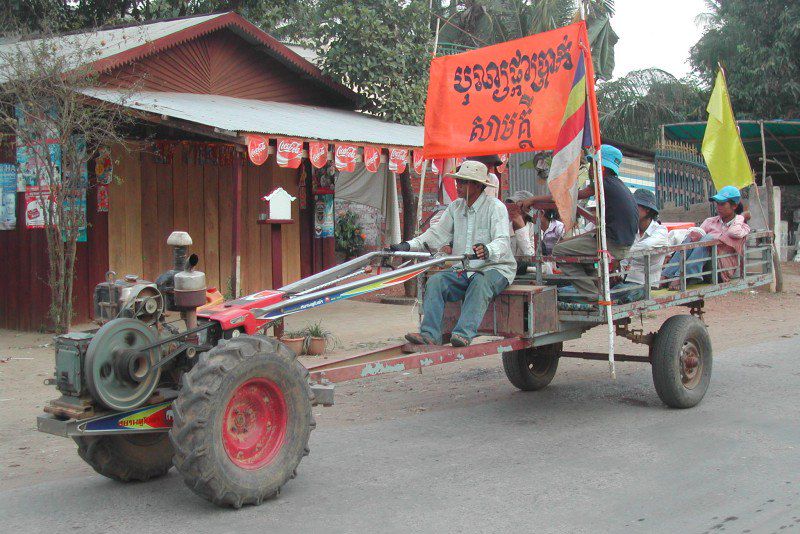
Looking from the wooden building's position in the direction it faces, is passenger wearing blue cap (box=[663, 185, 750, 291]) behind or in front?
in front

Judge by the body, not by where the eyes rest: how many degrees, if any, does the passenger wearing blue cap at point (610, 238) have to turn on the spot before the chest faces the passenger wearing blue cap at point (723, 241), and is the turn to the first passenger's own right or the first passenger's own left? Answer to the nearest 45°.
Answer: approximately 135° to the first passenger's own right

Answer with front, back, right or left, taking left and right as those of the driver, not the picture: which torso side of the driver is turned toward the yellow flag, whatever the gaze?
back

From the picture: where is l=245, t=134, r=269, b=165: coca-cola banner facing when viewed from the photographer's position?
facing the viewer and to the right of the viewer

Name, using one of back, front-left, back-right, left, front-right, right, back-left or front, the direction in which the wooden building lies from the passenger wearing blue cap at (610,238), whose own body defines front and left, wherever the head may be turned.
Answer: front-right

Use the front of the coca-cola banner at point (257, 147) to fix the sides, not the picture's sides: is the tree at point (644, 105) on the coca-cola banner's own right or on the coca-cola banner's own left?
on the coca-cola banner's own left

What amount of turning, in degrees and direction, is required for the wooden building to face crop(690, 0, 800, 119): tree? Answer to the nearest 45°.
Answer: approximately 90° to its left

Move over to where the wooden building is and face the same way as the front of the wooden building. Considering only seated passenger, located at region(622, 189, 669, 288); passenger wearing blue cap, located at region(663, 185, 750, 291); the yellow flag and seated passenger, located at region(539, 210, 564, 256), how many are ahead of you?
4

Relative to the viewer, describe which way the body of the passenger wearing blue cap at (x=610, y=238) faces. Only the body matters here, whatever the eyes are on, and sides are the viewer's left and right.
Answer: facing to the left of the viewer

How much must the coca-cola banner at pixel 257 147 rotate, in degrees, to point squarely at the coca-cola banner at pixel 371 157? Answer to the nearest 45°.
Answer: approximately 90° to its left

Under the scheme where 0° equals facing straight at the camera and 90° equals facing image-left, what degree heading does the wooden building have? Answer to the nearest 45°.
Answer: approximately 315°

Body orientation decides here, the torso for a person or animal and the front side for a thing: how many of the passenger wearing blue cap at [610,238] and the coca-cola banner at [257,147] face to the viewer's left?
1

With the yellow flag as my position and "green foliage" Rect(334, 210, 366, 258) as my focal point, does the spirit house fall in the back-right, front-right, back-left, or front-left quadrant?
front-left

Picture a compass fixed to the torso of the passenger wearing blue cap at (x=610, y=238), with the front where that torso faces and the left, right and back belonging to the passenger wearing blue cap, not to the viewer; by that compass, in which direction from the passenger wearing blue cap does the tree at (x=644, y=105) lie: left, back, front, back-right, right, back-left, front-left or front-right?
right
